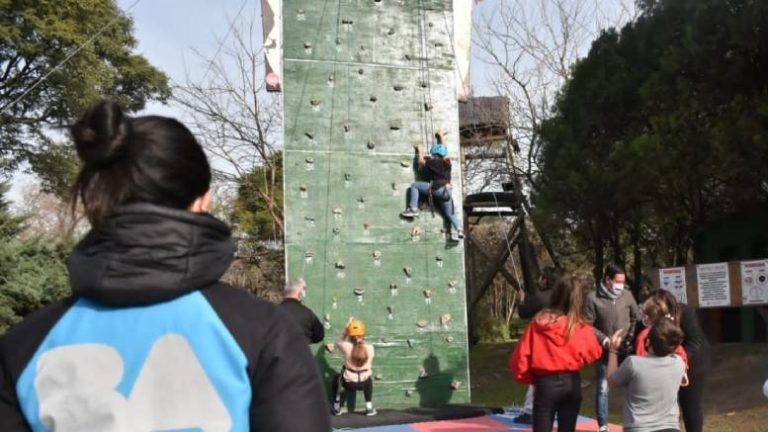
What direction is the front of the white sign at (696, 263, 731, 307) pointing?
toward the camera

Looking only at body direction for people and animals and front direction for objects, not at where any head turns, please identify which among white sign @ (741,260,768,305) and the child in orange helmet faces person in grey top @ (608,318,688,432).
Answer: the white sign

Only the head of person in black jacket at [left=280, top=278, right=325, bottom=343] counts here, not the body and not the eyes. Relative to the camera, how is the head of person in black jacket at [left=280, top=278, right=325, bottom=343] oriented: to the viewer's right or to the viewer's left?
to the viewer's right

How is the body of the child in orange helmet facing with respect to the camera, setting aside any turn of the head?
away from the camera

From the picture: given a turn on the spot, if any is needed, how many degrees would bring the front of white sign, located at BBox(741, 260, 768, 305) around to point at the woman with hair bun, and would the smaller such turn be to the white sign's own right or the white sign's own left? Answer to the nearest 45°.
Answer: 0° — it already faces them

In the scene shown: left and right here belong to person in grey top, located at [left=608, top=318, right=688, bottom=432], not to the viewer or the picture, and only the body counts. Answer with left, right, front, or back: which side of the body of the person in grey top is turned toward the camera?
back

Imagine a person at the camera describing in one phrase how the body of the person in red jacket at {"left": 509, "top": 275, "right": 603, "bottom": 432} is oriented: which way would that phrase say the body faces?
away from the camera

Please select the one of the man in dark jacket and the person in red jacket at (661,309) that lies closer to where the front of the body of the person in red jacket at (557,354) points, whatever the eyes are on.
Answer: the man in dark jacket

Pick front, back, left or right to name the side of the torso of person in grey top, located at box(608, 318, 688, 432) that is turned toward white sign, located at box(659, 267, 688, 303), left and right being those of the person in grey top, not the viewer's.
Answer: front

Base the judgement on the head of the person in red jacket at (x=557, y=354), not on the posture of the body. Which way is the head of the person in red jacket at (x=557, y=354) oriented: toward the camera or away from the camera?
away from the camera

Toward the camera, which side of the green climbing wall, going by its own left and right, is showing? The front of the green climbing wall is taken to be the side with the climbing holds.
front
